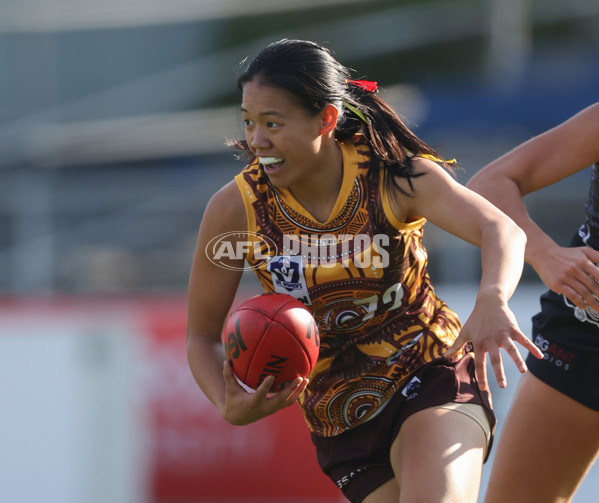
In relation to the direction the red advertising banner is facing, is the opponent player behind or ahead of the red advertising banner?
ahead

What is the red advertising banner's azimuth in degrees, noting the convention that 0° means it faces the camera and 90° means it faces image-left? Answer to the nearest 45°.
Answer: approximately 0°
